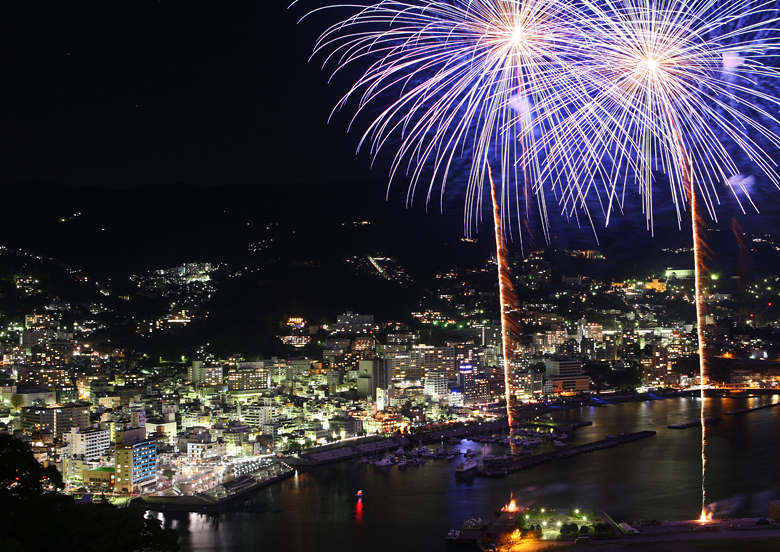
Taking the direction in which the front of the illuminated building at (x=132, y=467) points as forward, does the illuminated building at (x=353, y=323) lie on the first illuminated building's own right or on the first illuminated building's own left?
on the first illuminated building's own left

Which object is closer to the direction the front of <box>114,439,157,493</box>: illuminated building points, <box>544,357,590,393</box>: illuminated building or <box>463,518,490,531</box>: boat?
the boat

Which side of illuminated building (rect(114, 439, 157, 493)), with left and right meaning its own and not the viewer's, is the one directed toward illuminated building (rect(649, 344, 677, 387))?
left

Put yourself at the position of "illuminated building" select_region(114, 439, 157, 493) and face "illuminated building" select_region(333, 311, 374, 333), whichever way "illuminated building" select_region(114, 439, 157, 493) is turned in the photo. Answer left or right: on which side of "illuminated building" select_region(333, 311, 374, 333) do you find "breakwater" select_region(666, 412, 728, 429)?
right

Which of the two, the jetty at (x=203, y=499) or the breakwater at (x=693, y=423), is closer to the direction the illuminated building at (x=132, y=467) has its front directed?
the jetty

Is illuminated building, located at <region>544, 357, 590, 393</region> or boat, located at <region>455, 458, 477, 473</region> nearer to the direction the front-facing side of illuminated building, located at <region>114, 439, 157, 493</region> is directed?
the boat

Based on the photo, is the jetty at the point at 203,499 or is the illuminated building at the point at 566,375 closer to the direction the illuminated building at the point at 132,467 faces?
the jetty

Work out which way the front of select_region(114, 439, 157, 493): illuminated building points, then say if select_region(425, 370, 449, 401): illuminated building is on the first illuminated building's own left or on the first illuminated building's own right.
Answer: on the first illuminated building's own left

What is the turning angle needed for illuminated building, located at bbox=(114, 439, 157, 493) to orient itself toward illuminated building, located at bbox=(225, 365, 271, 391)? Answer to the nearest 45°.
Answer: approximately 135° to its left

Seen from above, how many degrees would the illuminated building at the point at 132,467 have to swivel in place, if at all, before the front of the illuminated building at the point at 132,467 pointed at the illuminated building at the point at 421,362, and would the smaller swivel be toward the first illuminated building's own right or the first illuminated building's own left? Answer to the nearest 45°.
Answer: approximately 90° to the first illuminated building's own left

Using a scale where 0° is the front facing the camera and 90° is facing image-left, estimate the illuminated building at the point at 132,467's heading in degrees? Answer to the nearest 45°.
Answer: approximately 315°
